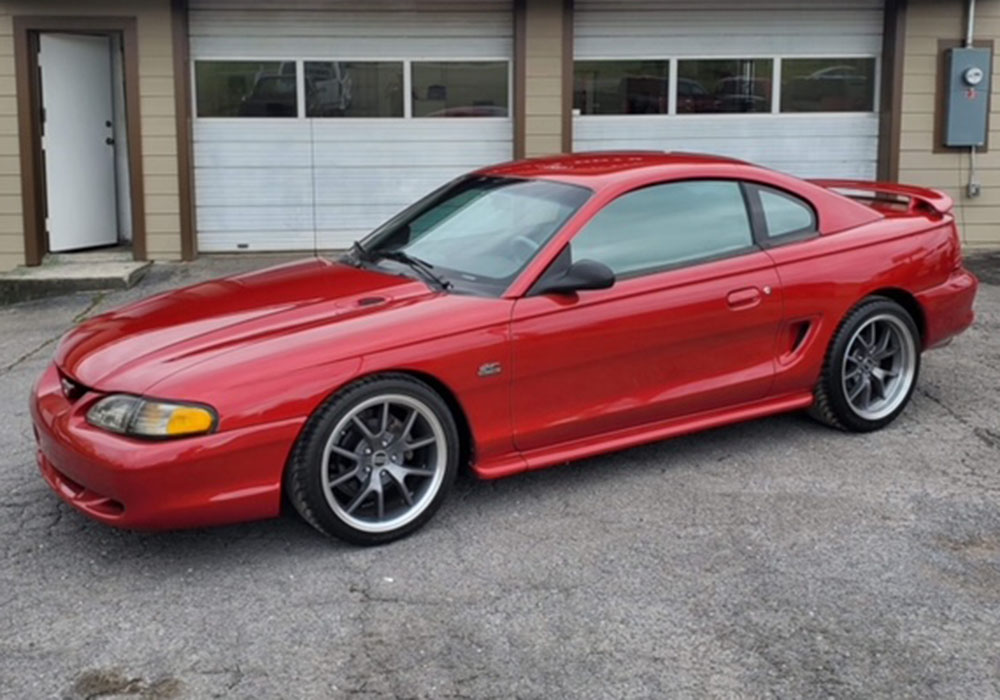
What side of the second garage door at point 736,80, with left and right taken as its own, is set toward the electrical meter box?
left

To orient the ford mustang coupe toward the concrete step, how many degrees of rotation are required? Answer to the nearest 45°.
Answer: approximately 90° to its right

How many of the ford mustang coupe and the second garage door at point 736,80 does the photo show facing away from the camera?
0

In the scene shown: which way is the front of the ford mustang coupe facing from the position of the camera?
facing the viewer and to the left of the viewer

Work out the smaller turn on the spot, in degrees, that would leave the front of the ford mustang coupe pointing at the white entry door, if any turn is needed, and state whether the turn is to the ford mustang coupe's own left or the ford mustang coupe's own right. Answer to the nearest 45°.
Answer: approximately 90° to the ford mustang coupe's own right

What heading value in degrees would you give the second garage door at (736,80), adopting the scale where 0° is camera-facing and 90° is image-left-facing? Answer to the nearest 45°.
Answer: approximately 0°

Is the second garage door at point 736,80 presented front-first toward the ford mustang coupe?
yes

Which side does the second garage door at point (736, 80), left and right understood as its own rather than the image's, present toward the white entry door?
right

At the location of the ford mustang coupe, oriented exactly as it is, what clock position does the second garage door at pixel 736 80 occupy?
The second garage door is roughly at 5 o'clock from the ford mustang coupe.

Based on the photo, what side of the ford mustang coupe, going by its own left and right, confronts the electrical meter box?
back

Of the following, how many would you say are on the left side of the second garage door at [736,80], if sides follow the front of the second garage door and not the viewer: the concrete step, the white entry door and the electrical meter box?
1
